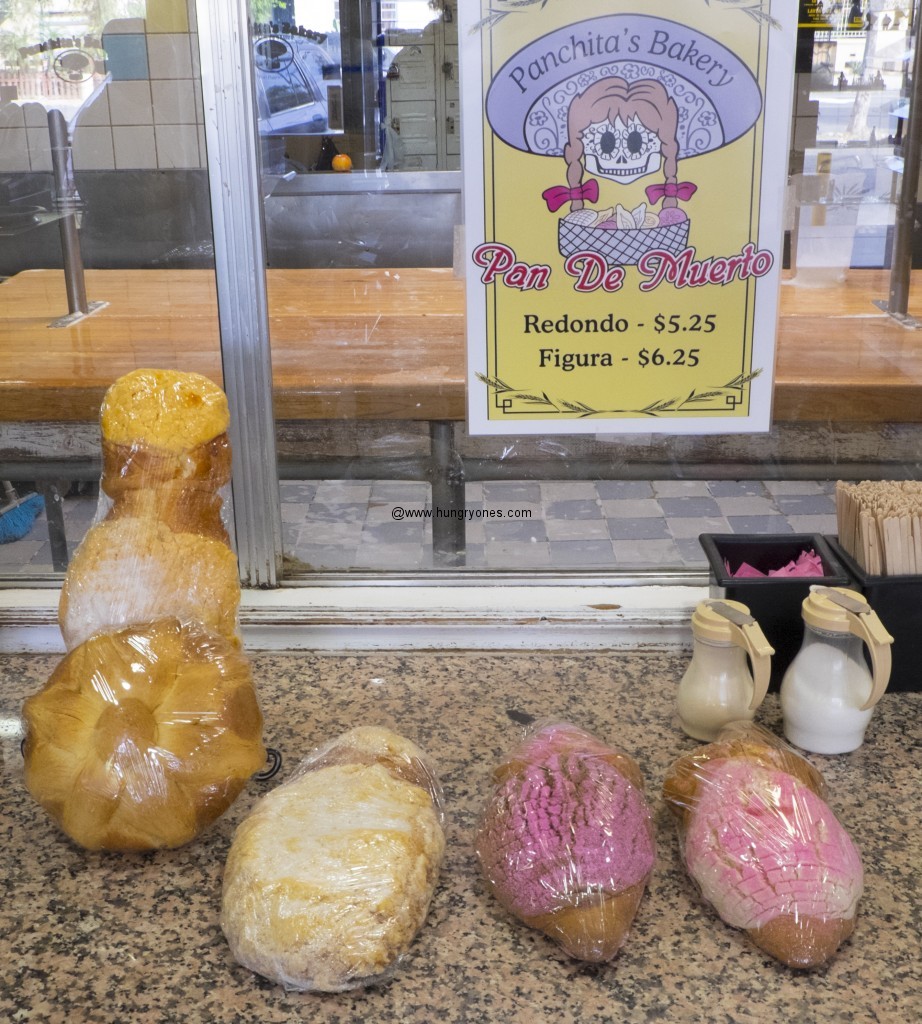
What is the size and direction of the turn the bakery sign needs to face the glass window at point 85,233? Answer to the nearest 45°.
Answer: approximately 90° to its right

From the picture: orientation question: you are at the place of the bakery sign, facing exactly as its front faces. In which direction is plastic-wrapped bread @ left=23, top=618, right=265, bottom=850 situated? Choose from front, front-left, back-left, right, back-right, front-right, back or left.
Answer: front-right

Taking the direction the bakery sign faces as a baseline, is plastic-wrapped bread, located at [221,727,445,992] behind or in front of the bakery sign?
in front

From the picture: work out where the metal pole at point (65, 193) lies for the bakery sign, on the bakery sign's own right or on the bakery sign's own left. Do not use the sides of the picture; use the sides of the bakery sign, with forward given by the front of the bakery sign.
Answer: on the bakery sign's own right

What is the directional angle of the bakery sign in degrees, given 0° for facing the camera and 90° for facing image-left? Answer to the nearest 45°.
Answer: approximately 0°
